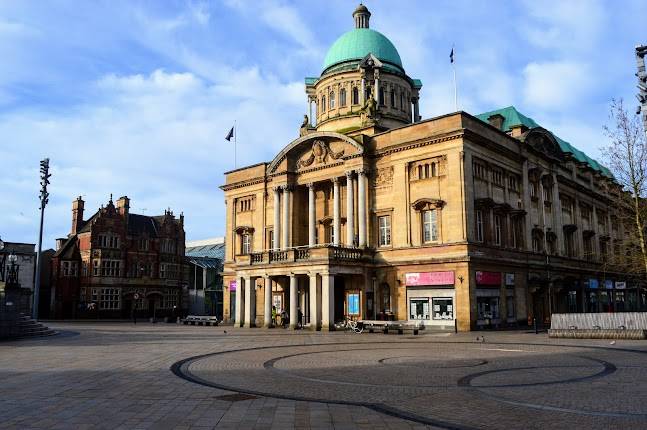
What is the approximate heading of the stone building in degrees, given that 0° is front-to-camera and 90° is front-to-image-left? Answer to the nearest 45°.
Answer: approximately 45°

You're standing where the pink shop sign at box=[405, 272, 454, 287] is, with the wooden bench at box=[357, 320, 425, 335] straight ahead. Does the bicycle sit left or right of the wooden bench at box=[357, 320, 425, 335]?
right

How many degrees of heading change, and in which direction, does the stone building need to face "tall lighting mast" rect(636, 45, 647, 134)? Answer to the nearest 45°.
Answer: approximately 45° to its left
